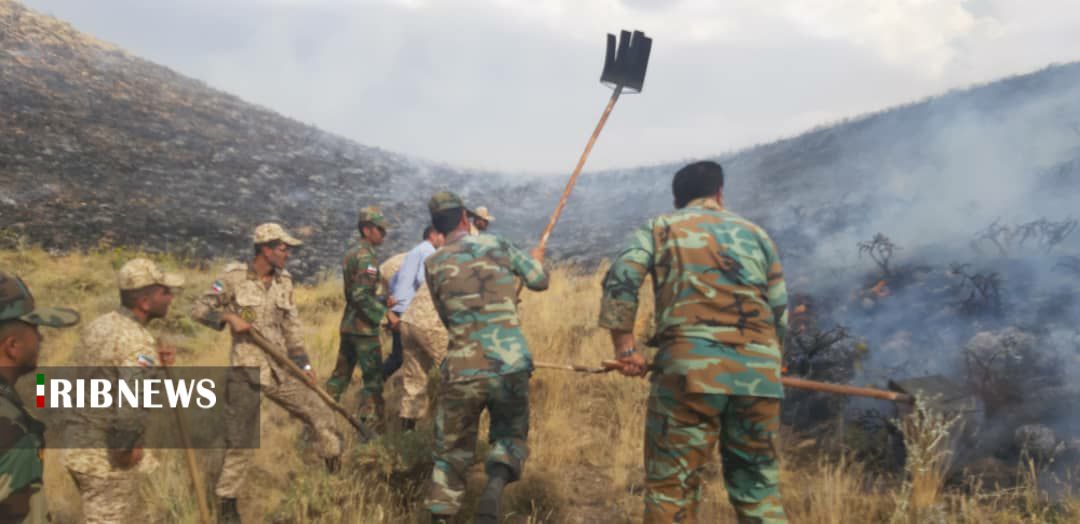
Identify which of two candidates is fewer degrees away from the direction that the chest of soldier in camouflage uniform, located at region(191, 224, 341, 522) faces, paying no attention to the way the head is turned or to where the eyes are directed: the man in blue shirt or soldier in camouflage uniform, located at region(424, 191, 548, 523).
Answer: the soldier in camouflage uniform

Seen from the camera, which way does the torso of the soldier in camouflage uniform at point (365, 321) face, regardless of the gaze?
to the viewer's right

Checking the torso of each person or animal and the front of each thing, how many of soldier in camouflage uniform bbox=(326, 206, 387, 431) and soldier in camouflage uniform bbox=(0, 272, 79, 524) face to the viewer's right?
2

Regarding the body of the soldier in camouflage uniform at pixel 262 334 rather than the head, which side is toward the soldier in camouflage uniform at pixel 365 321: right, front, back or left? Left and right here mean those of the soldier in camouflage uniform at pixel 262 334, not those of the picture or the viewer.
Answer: left

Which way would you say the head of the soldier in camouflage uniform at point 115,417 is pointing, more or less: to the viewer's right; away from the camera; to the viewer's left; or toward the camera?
to the viewer's right

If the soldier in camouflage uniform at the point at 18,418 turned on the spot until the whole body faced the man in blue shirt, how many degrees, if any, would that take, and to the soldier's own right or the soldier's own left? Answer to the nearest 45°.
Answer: approximately 45° to the soldier's own left

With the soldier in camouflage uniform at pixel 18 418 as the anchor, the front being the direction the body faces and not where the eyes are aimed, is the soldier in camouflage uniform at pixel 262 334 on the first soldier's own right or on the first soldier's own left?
on the first soldier's own left

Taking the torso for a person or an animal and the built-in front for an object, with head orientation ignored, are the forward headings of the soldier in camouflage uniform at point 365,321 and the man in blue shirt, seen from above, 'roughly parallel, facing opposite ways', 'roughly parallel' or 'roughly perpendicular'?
roughly parallel

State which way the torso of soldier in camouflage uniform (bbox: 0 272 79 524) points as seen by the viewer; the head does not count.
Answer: to the viewer's right

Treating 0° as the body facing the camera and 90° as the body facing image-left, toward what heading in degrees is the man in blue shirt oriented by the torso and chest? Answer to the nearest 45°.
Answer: approximately 270°

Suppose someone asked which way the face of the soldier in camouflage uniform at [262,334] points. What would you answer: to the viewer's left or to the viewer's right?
to the viewer's right

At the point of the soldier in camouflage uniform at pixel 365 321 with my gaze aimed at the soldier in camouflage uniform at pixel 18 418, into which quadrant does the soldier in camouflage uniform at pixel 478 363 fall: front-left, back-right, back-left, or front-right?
front-left
